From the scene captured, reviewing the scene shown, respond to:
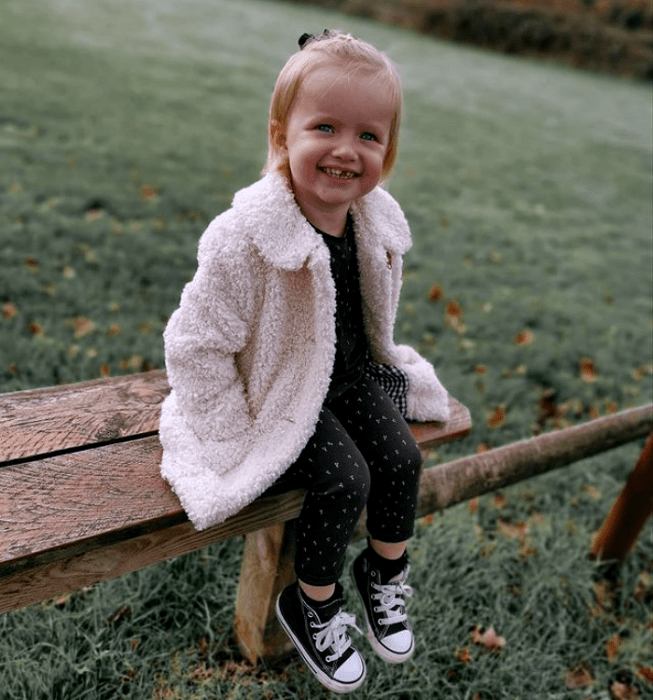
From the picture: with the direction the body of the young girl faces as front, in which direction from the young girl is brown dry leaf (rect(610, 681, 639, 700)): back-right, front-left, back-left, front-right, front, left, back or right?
front-left

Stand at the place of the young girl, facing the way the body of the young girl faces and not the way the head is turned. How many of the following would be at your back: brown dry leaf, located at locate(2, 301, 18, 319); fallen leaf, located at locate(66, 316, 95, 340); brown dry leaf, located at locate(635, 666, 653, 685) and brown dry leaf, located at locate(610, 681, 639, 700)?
2

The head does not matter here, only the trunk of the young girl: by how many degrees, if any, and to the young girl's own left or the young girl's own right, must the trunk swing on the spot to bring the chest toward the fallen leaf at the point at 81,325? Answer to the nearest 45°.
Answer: approximately 180°

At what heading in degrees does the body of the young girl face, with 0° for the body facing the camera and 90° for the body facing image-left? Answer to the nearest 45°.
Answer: approximately 315°

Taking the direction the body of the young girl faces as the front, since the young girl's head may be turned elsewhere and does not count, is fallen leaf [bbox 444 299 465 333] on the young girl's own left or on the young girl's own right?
on the young girl's own left

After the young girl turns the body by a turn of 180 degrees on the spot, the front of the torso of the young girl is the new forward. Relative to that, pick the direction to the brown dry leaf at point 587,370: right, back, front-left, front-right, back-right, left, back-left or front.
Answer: right

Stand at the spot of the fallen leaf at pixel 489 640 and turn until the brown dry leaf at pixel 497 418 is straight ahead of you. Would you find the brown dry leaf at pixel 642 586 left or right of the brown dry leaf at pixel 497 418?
right

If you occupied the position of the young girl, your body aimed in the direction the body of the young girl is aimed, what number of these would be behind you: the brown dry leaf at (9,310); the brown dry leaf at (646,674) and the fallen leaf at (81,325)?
2

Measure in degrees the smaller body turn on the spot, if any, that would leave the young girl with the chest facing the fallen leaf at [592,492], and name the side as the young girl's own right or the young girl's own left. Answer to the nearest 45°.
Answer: approximately 90° to the young girl's own left

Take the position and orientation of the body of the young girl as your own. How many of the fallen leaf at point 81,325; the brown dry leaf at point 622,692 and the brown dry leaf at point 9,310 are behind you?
2

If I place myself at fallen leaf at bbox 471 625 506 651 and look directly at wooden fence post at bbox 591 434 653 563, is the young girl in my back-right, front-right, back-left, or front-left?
back-left

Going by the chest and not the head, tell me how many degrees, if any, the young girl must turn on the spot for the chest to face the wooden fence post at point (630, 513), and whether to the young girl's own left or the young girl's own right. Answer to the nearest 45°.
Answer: approximately 90° to the young girl's own left
